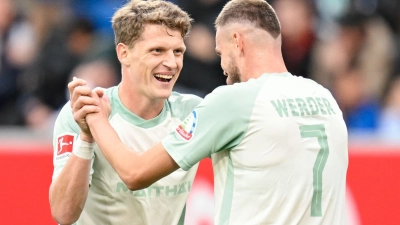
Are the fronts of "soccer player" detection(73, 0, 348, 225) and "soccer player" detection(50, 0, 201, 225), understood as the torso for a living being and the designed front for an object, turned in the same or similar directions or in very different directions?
very different directions

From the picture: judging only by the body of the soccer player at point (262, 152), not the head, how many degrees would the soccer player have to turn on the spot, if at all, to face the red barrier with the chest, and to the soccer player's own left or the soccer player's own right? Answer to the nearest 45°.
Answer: approximately 45° to the soccer player's own right

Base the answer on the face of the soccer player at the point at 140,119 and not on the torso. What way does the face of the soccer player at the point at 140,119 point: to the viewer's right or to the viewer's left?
to the viewer's right

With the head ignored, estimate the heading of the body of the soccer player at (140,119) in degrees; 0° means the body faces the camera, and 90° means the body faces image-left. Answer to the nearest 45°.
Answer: approximately 315°

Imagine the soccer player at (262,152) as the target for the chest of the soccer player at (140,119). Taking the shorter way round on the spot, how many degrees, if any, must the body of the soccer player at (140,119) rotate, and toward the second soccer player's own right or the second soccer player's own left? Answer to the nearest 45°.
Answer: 0° — they already face them

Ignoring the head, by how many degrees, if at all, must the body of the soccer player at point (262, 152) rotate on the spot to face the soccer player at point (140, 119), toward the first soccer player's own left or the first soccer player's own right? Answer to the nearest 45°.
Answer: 0° — they already face them

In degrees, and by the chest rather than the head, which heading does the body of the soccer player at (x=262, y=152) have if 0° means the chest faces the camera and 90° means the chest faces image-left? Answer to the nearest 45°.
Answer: approximately 135°

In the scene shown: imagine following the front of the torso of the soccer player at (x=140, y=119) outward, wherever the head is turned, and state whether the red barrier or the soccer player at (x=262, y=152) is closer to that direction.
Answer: the soccer player
